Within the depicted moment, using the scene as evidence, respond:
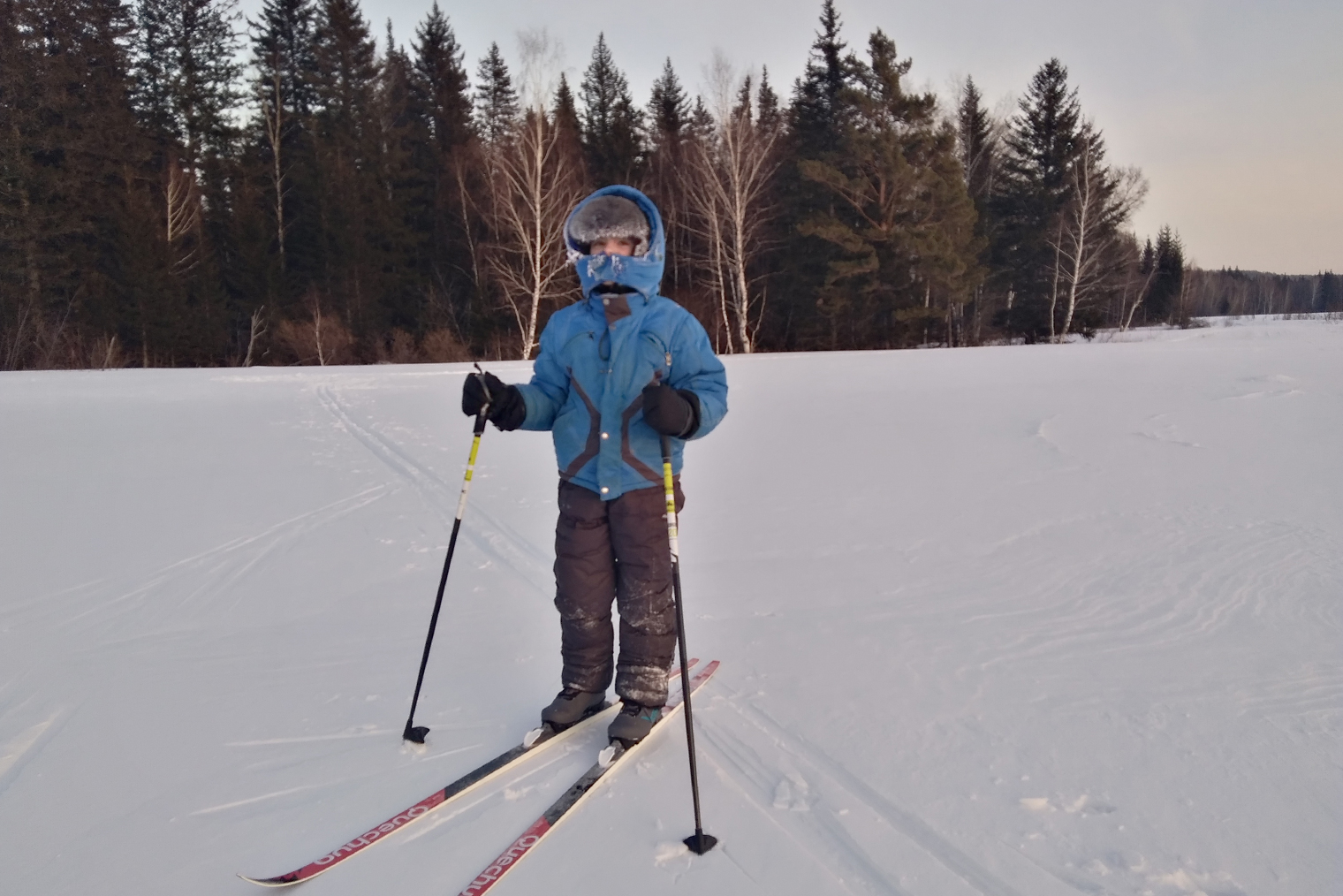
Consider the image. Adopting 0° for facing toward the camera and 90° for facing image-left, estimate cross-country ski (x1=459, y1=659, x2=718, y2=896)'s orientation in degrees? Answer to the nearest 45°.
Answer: approximately 45°

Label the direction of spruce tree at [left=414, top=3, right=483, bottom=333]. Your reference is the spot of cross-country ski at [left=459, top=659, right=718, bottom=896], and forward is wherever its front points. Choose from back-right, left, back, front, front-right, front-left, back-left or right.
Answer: back-right

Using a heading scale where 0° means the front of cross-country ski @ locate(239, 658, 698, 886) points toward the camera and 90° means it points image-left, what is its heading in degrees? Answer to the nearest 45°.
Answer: approximately 45°

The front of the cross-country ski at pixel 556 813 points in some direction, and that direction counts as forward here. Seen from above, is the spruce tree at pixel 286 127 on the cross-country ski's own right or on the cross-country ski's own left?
on the cross-country ski's own right

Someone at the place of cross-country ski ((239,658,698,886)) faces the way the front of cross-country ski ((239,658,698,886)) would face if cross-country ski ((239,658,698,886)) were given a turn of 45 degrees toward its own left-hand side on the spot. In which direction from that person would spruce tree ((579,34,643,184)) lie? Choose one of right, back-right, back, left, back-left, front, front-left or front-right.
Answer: back

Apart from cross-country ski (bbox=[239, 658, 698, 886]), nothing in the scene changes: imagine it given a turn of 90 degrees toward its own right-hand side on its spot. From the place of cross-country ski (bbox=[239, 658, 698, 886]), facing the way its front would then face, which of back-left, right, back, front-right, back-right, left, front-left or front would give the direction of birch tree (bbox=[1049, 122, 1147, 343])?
right

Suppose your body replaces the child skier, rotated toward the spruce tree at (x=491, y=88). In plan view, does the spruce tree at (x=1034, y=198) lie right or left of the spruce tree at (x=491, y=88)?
right

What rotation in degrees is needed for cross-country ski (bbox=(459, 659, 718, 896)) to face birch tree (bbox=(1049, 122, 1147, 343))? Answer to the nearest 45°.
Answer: approximately 180°

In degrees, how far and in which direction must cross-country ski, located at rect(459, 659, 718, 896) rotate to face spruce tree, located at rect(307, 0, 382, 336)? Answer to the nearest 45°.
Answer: approximately 135° to its right

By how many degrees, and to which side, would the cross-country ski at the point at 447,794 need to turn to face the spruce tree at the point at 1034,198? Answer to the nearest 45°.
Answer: approximately 180°

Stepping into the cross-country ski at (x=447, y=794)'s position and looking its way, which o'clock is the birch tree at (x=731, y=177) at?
The birch tree is roughly at 5 o'clock from the cross-country ski.

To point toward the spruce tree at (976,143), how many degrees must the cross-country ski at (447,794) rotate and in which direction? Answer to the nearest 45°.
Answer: approximately 180°

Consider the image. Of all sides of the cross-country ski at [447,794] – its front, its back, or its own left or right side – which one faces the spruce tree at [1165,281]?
back
